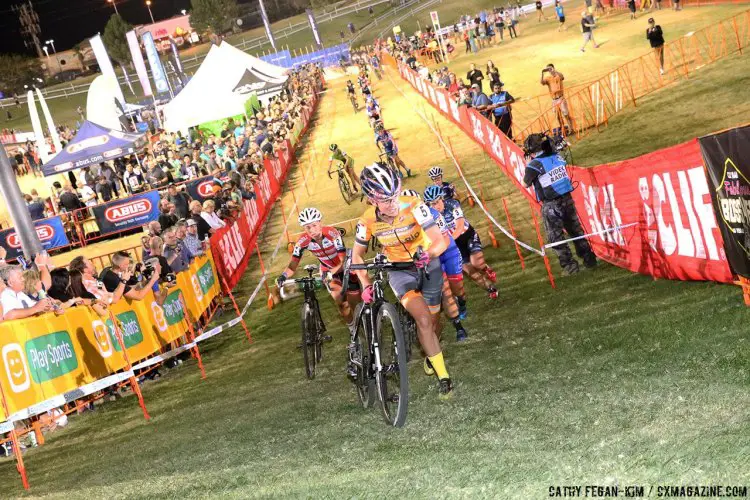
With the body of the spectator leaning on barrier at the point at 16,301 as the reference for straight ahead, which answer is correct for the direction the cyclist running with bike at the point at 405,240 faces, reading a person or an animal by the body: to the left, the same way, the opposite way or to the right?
to the right

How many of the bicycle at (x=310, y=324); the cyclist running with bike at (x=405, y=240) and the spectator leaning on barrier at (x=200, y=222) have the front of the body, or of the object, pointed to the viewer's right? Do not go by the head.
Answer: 1

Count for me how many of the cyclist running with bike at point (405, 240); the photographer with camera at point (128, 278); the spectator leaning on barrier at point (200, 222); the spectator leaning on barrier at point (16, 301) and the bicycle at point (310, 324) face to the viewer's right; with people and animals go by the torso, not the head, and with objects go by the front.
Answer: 3

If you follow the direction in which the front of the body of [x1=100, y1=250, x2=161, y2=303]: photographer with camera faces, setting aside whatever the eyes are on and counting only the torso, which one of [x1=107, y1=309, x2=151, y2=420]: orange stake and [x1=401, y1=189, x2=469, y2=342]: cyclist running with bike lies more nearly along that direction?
the cyclist running with bike

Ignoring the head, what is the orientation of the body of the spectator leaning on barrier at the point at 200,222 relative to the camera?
to the viewer's right

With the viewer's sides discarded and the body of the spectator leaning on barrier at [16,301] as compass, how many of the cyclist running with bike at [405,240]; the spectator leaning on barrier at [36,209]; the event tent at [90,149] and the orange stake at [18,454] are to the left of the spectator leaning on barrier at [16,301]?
2

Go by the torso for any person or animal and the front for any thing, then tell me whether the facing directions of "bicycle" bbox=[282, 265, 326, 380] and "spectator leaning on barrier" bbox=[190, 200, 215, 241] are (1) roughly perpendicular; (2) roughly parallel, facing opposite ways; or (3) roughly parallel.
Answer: roughly perpendicular

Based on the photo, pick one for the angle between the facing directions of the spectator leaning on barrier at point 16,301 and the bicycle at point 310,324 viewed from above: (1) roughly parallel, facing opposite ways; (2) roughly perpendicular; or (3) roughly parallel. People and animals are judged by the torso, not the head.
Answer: roughly perpendicular

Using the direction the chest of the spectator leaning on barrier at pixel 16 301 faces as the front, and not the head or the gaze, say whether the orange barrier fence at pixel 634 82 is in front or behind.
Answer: in front

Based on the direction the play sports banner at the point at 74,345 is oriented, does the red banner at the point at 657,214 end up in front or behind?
in front

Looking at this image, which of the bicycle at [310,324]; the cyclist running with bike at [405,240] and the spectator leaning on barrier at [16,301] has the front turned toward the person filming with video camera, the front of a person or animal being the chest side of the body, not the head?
the spectator leaning on barrier

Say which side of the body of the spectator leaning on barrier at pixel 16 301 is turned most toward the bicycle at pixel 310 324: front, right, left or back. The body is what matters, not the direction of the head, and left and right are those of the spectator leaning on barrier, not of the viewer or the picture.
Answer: front

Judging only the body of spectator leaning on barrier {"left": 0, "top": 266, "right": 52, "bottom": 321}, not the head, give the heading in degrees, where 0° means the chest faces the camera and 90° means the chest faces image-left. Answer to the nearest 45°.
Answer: approximately 270°

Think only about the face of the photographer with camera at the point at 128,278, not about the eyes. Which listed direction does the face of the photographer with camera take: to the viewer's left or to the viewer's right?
to the viewer's right

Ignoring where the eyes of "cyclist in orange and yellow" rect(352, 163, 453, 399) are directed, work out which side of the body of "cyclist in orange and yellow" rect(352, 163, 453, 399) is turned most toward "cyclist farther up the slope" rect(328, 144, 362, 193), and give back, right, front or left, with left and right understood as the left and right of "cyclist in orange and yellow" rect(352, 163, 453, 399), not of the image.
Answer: back

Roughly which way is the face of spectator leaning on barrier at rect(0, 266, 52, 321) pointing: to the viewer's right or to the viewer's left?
to the viewer's right
